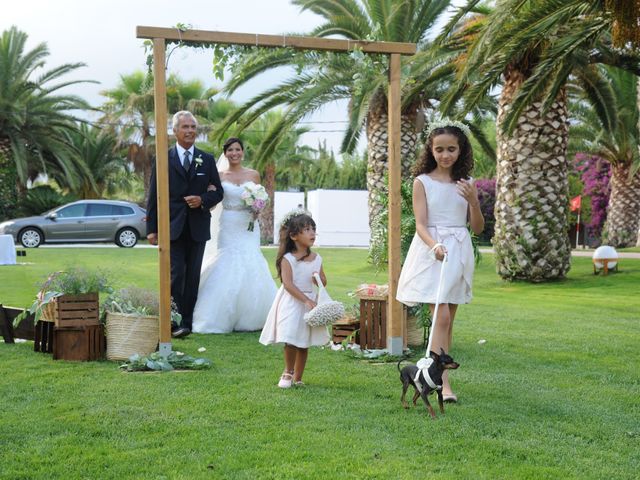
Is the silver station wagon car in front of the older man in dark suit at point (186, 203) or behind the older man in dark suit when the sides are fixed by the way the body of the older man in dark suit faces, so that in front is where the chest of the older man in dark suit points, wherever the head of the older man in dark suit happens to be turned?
behind

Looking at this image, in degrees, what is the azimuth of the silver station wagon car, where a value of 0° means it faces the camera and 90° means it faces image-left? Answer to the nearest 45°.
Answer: approximately 90°

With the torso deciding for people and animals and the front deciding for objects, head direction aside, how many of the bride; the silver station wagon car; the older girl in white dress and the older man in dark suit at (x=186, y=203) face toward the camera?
3

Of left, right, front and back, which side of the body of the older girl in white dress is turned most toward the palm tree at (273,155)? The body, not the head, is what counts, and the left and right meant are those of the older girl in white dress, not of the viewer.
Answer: back

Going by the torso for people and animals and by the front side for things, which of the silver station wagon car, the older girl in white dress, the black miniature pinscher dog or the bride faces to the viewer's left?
the silver station wagon car

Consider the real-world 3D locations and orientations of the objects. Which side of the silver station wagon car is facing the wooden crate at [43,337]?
left

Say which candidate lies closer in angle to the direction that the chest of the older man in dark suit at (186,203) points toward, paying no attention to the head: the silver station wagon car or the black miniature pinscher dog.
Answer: the black miniature pinscher dog

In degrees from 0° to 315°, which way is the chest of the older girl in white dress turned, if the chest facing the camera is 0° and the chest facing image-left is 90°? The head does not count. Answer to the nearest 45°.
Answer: approximately 0°

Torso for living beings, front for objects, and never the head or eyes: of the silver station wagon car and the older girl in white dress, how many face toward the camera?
1

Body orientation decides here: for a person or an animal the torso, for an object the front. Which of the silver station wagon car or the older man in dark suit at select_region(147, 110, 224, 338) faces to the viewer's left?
the silver station wagon car
